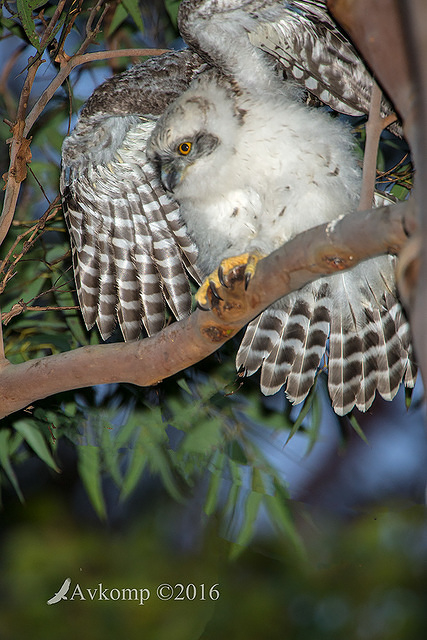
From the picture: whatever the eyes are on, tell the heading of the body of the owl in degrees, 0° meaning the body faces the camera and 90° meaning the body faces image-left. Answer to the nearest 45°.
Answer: approximately 45°

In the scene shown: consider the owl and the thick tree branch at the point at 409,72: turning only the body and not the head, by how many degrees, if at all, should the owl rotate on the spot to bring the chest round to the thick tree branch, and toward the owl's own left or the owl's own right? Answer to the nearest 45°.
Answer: approximately 45° to the owl's own left
